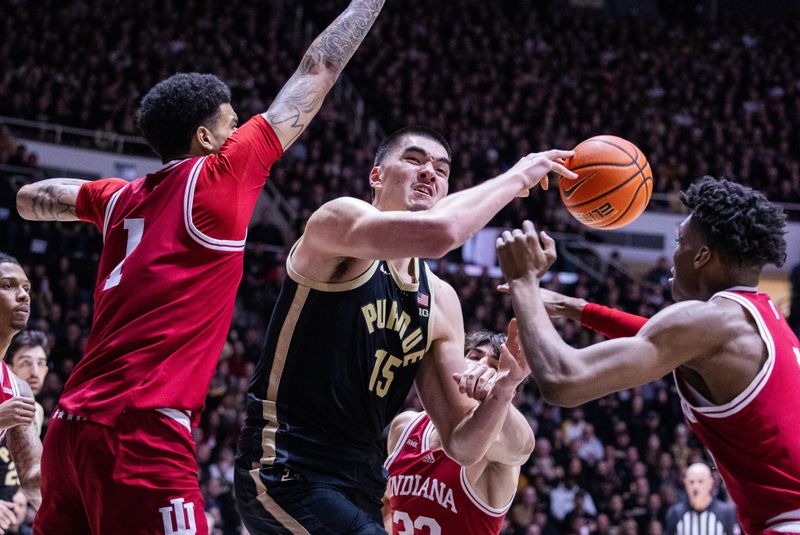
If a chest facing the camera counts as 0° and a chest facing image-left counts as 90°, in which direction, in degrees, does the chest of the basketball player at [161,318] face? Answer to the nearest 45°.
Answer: approximately 225°

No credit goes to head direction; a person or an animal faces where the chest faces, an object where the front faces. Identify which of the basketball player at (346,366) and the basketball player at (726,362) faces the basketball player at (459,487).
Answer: the basketball player at (726,362)

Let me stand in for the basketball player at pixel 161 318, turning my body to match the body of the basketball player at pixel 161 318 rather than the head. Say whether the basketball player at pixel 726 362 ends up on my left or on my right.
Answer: on my right

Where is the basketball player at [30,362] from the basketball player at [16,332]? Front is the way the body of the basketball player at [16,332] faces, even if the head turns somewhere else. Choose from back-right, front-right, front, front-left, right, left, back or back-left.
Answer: back-left

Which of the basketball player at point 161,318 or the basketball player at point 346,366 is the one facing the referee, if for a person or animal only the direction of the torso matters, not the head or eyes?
the basketball player at point 161,318

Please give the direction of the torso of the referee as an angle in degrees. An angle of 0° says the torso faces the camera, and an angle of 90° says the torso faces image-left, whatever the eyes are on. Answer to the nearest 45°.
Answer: approximately 0°

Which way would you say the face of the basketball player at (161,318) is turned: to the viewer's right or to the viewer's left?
to the viewer's right

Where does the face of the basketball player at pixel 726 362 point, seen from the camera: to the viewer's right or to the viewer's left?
to the viewer's left

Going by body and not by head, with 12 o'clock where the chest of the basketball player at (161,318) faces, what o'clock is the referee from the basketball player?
The referee is roughly at 12 o'clock from the basketball player.
